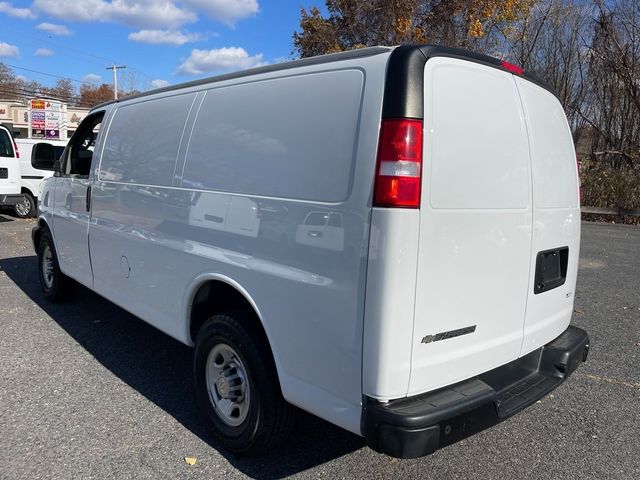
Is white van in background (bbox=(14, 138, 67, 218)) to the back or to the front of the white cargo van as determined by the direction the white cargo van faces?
to the front

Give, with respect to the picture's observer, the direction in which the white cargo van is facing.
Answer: facing away from the viewer and to the left of the viewer

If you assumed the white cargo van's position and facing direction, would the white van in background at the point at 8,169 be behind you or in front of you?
in front
